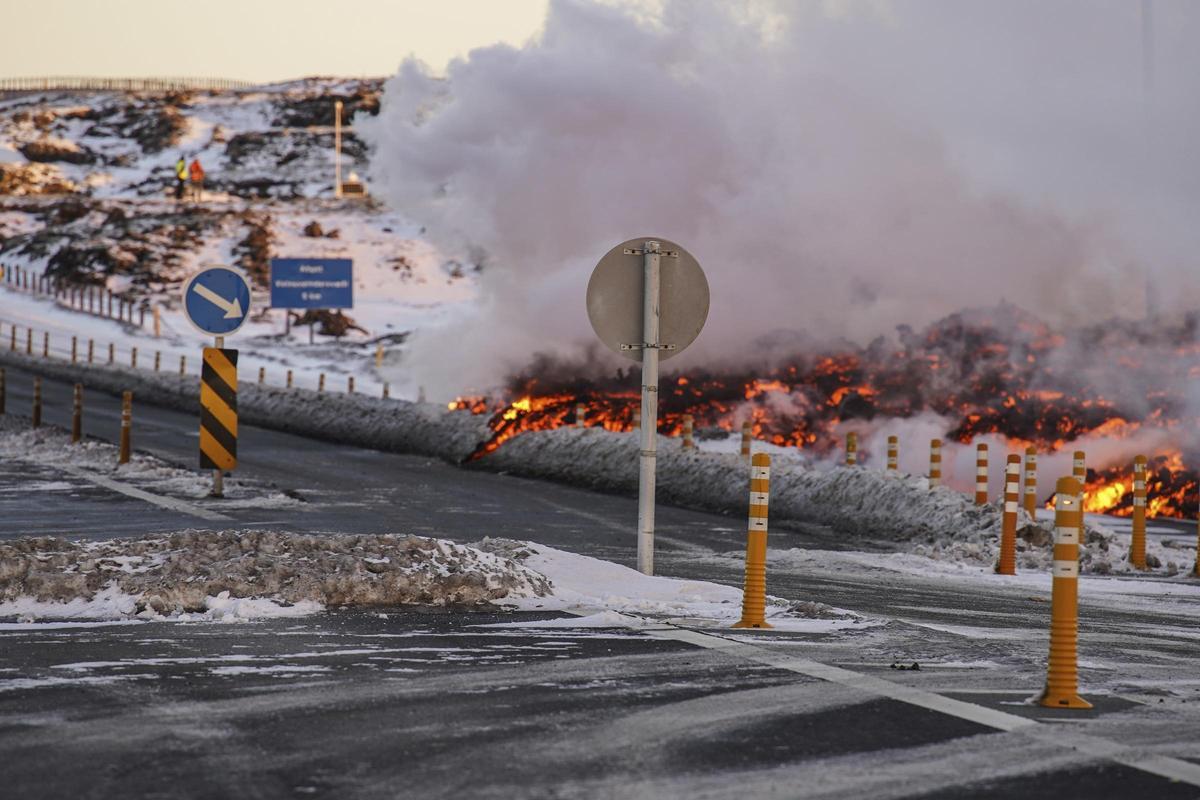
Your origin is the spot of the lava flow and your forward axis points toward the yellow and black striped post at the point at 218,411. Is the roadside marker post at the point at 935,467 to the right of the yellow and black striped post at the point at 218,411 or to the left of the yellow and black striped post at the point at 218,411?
left

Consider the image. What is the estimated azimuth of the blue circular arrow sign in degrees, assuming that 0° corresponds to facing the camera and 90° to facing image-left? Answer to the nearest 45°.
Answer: approximately 0°

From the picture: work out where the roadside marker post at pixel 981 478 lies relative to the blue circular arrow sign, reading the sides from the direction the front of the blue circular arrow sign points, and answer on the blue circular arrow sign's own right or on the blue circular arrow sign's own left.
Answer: on the blue circular arrow sign's own left

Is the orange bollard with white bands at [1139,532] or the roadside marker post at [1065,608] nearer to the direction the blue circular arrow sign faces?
the roadside marker post

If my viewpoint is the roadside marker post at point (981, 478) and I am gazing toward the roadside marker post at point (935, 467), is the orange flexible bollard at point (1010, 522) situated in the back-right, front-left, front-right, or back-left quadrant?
back-left

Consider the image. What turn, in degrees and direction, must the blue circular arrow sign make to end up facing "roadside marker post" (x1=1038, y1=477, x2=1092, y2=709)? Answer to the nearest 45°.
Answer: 0° — it already faces it

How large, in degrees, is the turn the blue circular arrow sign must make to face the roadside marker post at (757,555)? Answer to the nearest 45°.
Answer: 0° — it already faces it

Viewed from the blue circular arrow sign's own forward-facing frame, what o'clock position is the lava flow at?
The lava flow is roughly at 8 o'clock from the blue circular arrow sign.

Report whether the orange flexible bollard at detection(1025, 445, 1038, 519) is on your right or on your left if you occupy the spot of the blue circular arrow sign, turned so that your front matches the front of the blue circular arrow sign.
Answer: on your left
